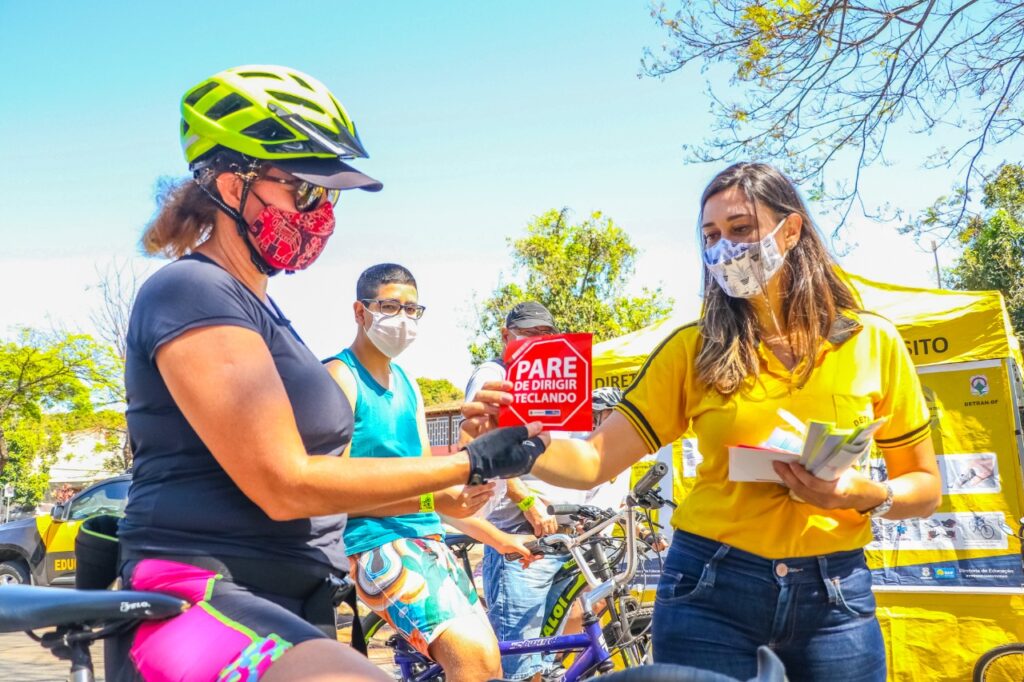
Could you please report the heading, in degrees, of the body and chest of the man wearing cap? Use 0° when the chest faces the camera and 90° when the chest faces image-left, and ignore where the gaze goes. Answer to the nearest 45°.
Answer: approximately 315°

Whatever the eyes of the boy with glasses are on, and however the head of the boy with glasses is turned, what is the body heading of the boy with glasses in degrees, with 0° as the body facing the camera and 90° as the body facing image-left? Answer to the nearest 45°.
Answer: approximately 315°

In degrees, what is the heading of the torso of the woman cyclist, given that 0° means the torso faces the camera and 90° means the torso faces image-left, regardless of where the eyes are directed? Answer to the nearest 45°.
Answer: approximately 270°

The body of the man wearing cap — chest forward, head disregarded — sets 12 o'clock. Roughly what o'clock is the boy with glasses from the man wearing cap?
The boy with glasses is roughly at 2 o'clock from the man wearing cap.

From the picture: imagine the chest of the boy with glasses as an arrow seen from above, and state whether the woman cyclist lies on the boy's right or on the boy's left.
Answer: on the boy's right

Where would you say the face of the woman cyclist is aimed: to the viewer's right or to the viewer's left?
to the viewer's right

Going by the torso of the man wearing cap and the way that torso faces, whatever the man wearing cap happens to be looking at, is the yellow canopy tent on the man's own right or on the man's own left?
on the man's own left

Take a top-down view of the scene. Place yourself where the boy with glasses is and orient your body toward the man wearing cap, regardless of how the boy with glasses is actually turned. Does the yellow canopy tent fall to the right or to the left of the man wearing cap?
right
